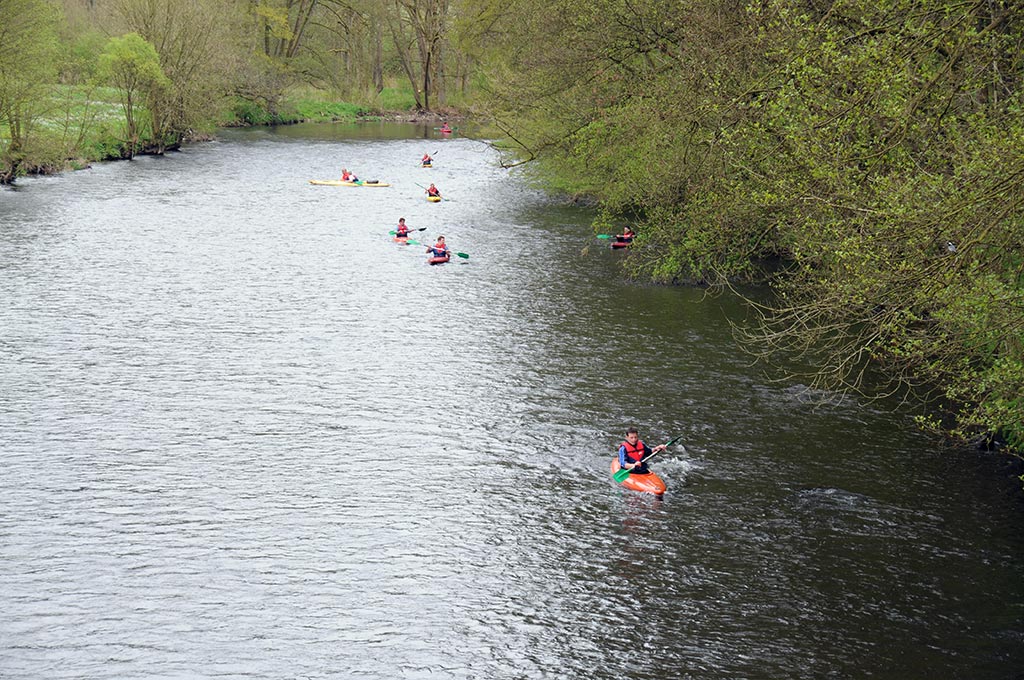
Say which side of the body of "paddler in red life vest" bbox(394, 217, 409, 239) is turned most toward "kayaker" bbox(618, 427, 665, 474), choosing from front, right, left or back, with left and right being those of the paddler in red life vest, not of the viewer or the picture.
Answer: front

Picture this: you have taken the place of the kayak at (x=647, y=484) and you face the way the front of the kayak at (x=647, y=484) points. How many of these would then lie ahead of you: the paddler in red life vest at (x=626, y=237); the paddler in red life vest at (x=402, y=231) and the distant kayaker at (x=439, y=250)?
0

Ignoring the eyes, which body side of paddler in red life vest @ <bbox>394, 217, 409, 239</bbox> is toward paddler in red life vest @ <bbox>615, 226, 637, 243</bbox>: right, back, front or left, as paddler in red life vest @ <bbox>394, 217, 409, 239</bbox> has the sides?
left

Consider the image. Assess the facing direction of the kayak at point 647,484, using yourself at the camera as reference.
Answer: facing the viewer and to the right of the viewer

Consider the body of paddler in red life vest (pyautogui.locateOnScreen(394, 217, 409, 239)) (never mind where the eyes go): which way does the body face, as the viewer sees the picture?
toward the camera

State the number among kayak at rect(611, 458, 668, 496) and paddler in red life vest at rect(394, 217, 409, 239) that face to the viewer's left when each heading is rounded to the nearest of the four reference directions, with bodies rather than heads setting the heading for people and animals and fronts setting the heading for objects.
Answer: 0

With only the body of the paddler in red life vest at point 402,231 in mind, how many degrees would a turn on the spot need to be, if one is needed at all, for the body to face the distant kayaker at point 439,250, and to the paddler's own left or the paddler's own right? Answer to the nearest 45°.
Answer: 0° — they already face them

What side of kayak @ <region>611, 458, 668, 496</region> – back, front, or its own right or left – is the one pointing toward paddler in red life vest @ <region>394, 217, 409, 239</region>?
back

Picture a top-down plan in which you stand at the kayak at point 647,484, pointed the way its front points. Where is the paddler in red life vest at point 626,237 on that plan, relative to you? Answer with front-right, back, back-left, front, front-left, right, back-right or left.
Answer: back-left

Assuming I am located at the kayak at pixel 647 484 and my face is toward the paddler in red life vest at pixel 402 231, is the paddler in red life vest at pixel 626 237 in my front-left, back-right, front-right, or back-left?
front-right

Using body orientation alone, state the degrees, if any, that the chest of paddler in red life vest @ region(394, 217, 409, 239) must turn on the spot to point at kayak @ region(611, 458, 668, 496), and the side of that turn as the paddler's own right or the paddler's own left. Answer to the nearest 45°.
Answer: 0° — they already face it
